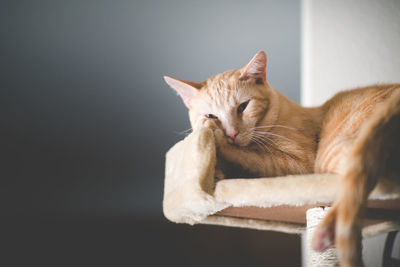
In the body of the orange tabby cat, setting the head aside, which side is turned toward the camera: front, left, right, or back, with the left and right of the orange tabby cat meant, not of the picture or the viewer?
left
